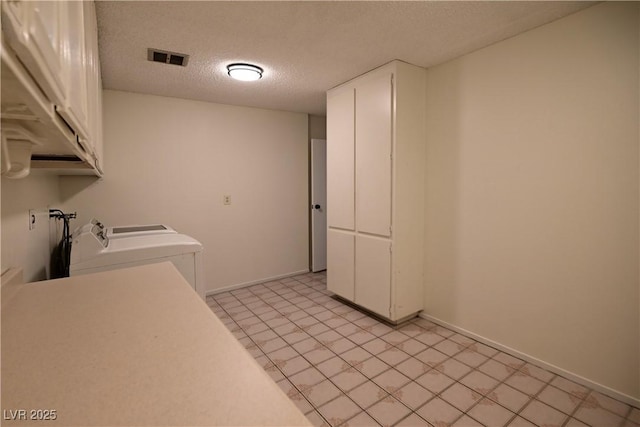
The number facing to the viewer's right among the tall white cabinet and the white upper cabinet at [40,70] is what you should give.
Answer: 1

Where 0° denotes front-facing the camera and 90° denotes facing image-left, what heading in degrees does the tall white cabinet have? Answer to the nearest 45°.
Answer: approximately 45°

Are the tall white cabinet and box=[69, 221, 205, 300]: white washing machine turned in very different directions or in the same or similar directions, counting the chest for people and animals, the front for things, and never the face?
very different directions

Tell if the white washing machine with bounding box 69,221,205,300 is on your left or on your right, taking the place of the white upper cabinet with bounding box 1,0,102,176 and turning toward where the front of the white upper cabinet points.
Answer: on your left

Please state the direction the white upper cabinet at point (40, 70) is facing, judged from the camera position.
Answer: facing to the right of the viewer

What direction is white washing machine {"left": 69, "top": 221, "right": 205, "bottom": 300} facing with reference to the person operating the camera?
facing to the right of the viewer

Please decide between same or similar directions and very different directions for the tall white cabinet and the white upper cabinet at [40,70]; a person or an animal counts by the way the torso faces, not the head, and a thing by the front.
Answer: very different directions

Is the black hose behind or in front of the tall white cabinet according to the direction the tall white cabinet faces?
in front

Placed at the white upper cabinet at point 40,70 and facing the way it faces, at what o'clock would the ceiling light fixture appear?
The ceiling light fixture is roughly at 10 o'clock from the white upper cabinet.

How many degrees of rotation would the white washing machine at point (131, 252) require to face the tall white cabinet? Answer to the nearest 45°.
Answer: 0° — it already faces it

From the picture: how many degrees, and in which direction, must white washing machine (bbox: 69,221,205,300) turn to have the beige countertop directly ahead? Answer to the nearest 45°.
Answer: approximately 90° to its right

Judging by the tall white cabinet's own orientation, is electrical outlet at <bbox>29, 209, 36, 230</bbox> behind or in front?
in front

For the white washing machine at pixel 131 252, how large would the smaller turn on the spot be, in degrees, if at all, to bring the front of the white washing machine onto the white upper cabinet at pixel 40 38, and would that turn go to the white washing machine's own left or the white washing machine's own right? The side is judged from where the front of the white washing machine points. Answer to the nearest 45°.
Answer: approximately 90° to the white washing machine's own right

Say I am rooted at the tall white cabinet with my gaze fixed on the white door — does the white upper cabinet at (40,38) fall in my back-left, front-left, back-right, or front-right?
back-left
